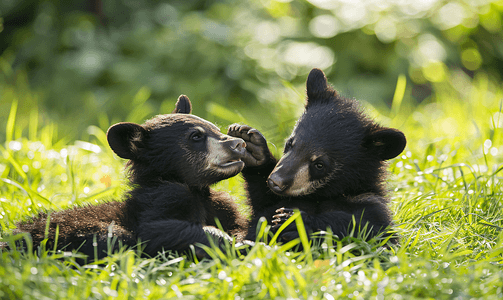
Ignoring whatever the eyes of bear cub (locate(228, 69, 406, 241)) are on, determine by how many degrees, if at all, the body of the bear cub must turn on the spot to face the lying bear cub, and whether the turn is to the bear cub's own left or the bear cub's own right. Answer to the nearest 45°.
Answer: approximately 45° to the bear cub's own right

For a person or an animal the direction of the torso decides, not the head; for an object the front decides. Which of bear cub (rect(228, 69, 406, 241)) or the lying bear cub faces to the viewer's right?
the lying bear cub

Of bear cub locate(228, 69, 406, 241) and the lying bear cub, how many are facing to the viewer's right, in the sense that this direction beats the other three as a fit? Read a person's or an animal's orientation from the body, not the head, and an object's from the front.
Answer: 1

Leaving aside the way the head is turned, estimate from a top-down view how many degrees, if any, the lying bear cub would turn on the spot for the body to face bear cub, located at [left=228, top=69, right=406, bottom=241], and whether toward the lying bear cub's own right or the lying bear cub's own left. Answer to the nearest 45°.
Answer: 0° — it already faces it

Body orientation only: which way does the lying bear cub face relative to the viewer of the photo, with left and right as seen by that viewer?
facing to the right of the viewer
